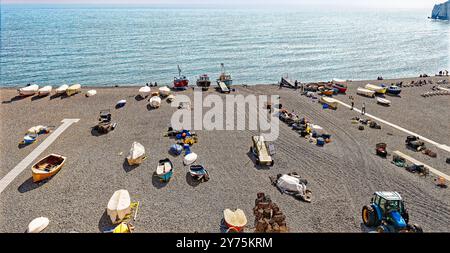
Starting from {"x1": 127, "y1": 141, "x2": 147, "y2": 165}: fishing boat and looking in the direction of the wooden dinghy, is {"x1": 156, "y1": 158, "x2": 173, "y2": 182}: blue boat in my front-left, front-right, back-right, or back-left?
back-left

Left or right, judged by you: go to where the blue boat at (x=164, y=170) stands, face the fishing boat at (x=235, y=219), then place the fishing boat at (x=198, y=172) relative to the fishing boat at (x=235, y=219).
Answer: left
